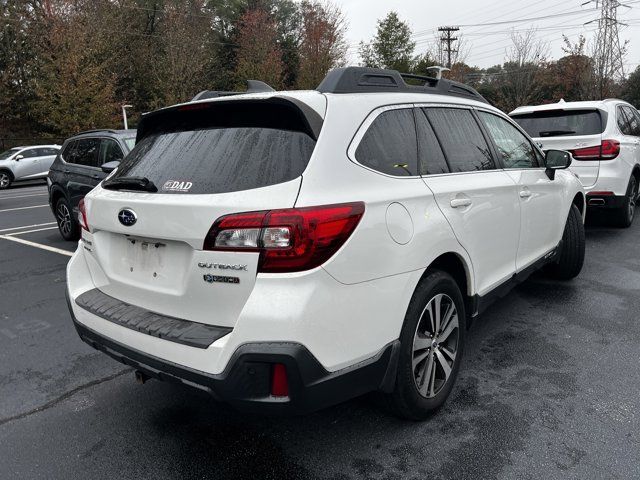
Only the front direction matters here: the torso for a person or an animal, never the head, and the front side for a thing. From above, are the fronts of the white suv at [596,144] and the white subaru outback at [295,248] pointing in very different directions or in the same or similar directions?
same or similar directions

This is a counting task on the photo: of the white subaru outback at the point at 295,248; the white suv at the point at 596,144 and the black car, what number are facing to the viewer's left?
0

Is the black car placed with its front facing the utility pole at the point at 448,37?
no

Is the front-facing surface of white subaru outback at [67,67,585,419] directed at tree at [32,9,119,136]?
no

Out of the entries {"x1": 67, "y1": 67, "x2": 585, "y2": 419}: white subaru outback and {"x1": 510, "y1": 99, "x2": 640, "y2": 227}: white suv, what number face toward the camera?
0

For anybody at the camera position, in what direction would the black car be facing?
facing the viewer and to the right of the viewer

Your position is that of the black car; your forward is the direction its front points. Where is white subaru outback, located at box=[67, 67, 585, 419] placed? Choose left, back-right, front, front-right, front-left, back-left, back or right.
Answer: front-right

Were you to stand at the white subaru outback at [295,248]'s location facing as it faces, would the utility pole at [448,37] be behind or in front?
in front

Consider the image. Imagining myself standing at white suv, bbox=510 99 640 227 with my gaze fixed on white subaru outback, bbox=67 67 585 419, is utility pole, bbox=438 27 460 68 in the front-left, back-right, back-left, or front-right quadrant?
back-right

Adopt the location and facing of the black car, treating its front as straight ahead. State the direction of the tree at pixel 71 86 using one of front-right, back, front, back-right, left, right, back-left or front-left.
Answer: back-left

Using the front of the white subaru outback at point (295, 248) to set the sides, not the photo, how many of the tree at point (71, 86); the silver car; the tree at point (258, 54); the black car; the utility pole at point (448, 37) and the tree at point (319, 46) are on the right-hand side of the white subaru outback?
0

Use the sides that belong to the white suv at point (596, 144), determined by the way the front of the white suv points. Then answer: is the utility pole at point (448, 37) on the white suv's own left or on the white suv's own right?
on the white suv's own left

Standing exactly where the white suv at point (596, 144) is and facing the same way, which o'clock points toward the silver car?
The silver car is roughly at 8 o'clock from the white suv.

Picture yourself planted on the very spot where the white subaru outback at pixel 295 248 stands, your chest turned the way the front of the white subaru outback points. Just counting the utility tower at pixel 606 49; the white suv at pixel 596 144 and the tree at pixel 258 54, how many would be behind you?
0

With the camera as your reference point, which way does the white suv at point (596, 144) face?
facing away from the viewer and to the right of the viewer

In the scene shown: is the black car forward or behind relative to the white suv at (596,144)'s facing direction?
behind

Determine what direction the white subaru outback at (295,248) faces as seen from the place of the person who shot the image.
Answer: facing away from the viewer and to the right of the viewer

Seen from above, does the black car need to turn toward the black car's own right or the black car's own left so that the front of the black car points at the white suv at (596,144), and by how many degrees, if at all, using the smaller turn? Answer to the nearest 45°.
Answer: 0° — it already faces it

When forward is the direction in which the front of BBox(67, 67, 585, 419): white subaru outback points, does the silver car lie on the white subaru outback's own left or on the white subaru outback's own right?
on the white subaru outback's own left

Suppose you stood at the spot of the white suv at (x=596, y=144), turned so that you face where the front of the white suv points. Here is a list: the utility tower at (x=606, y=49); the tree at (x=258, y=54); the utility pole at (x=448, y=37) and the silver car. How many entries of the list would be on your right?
0
